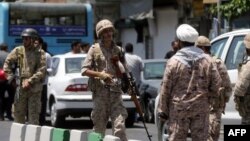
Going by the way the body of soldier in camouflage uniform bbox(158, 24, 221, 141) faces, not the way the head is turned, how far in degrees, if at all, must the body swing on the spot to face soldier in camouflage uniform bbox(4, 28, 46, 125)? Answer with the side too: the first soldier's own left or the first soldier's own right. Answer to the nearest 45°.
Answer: approximately 45° to the first soldier's own left

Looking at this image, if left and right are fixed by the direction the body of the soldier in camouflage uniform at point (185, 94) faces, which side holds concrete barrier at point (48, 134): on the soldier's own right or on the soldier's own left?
on the soldier's own left

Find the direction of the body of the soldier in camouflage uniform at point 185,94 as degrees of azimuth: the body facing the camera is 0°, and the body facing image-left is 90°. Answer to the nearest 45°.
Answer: approximately 180°

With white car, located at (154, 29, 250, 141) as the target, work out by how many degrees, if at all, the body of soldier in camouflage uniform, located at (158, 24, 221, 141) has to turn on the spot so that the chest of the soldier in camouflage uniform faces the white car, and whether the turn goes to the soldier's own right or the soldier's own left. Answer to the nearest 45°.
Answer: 0° — they already face it

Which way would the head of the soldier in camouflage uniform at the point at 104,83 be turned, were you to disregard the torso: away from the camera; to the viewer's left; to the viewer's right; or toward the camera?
toward the camera

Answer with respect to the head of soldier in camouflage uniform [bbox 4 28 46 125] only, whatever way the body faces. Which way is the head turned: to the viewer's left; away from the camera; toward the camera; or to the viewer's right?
toward the camera

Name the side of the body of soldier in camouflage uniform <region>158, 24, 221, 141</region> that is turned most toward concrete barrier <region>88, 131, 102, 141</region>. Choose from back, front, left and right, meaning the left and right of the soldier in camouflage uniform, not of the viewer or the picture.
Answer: left

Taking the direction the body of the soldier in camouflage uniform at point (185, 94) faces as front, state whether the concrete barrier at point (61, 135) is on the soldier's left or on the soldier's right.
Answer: on the soldier's left

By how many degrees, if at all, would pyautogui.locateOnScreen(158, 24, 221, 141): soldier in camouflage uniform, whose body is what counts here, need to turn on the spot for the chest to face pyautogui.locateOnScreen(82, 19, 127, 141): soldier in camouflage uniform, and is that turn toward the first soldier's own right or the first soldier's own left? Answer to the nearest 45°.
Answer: approximately 45° to the first soldier's own left
